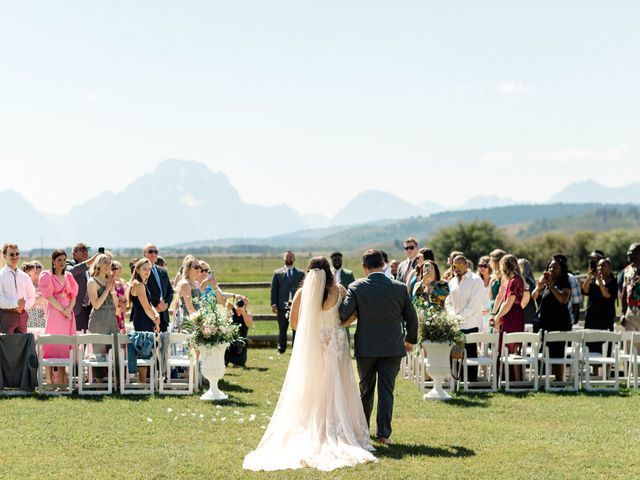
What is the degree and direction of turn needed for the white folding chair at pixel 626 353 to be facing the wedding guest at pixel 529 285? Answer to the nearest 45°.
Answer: approximately 45° to its left

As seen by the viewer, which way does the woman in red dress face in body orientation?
to the viewer's left

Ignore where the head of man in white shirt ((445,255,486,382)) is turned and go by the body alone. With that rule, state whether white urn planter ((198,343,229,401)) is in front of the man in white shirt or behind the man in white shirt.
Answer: in front

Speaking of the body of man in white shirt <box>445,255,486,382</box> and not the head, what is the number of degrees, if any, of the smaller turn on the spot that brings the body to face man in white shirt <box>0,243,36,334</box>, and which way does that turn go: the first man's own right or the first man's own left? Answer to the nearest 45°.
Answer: approximately 45° to the first man's own right

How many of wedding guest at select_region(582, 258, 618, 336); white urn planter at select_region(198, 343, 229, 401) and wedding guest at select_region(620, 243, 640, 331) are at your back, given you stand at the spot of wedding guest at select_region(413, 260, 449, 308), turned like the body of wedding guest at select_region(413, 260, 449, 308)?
2

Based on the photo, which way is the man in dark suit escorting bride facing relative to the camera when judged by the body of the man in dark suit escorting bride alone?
away from the camera

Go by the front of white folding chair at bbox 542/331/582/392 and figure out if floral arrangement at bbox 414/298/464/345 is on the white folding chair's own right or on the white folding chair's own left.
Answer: on the white folding chair's own left

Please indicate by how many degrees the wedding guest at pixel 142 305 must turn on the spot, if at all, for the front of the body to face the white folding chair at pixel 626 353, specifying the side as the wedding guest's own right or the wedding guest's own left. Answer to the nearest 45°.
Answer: approximately 45° to the wedding guest's own left

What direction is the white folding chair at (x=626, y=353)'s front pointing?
away from the camera

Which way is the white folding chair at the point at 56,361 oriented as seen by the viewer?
away from the camera

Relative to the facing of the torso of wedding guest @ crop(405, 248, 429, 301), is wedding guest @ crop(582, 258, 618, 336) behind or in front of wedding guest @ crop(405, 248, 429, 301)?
behind

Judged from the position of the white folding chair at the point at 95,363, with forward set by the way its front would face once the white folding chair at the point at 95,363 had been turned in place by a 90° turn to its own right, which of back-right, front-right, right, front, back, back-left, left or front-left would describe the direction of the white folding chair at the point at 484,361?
front

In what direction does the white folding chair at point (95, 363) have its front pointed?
away from the camera
